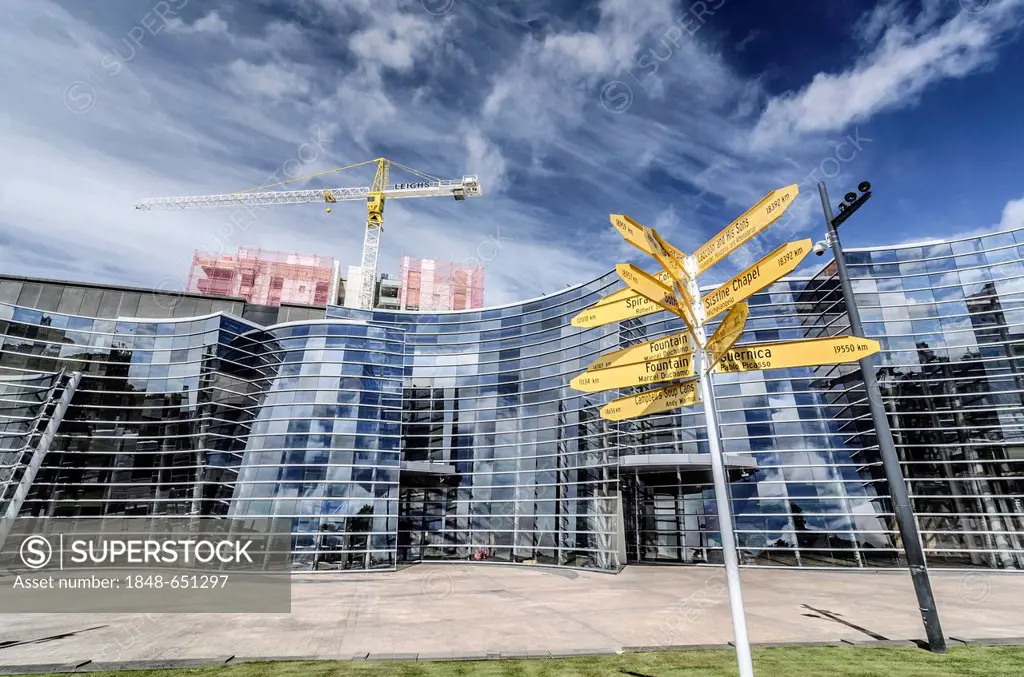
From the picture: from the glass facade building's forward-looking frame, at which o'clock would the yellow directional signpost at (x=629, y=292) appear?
The yellow directional signpost is roughly at 12 o'clock from the glass facade building.

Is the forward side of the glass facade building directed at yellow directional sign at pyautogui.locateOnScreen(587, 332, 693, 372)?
yes

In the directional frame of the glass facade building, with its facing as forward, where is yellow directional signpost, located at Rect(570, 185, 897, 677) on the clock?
The yellow directional signpost is roughly at 12 o'clock from the glass facade building.

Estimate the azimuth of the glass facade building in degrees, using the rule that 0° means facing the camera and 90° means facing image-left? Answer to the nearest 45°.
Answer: approximately 0°
